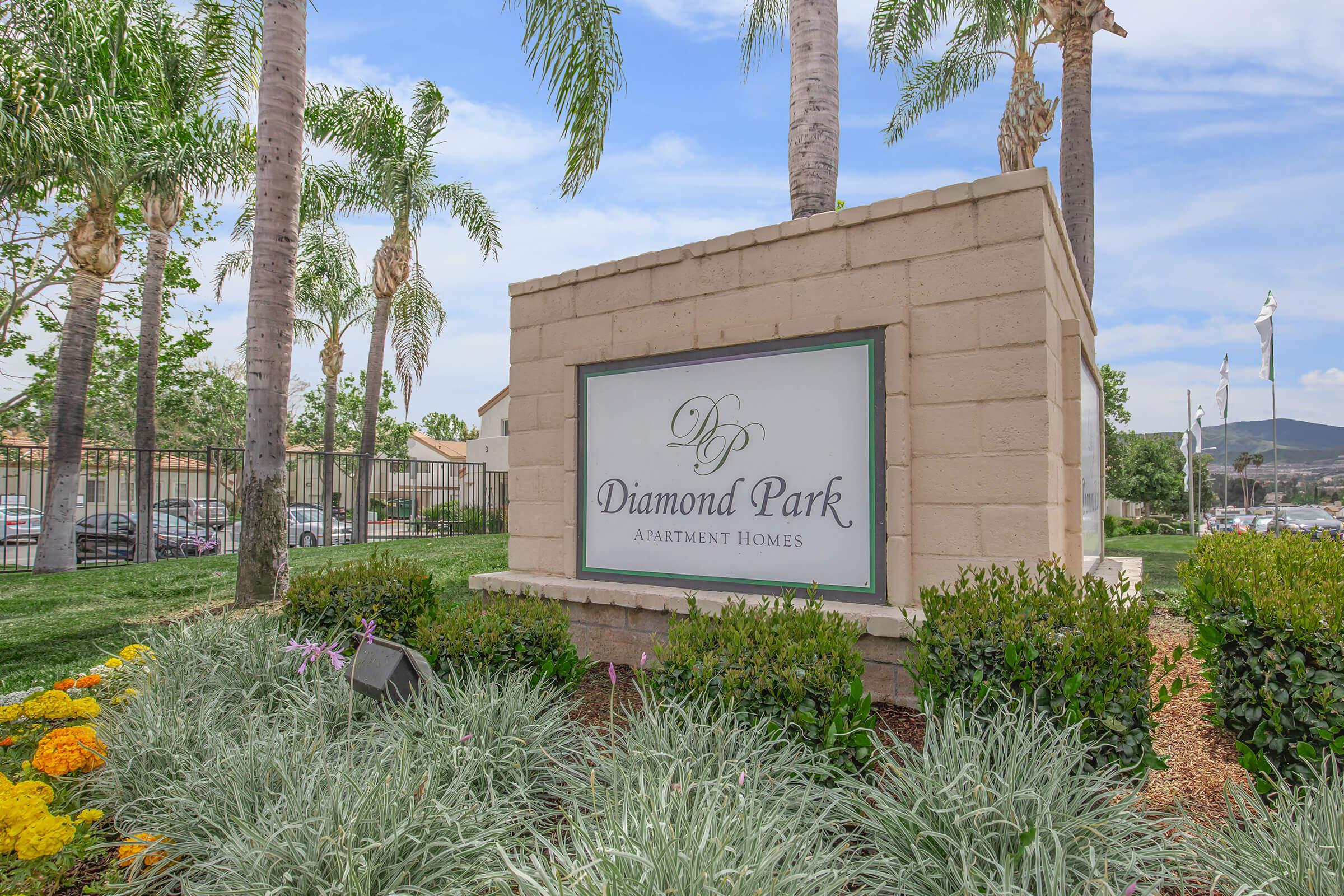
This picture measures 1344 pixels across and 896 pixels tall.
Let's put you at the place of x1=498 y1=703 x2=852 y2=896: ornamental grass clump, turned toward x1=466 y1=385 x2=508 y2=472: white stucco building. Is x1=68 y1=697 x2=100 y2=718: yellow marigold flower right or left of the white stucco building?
left

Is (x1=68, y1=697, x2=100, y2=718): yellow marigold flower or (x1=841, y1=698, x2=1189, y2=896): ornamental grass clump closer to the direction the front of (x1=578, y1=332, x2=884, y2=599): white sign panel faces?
the yellow marigold flower

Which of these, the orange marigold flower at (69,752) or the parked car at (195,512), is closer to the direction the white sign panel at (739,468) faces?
the orange marigold flower

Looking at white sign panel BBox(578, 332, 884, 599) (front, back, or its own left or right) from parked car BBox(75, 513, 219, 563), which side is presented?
right

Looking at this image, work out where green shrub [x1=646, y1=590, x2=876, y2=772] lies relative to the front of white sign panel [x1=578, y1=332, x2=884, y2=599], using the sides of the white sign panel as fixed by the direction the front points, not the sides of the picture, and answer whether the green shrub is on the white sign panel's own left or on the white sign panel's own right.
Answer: on the white sign panel's own left

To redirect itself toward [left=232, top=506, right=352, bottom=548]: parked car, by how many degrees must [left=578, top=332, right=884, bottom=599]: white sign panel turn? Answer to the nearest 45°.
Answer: approximately 90° to its right

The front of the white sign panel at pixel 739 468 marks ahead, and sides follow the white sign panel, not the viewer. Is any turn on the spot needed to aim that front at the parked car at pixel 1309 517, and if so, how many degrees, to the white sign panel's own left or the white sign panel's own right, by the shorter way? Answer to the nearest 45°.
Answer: approximately 180°

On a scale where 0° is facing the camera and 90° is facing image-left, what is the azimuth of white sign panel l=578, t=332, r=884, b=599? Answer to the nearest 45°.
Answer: approximately 45°

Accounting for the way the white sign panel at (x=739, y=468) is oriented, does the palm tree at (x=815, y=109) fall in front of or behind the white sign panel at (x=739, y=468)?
behind
